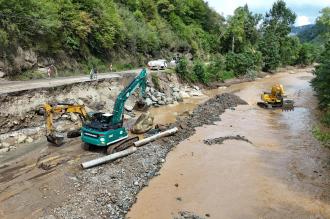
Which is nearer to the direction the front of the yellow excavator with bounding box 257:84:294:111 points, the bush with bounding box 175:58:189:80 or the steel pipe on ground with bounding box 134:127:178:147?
the steel pipe on ground

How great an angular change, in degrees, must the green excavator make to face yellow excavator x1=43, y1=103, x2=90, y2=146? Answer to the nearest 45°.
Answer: approximately 90° to its left

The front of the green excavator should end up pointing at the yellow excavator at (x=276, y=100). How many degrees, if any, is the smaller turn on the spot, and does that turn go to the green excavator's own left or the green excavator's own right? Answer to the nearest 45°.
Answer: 0° — it already faces it

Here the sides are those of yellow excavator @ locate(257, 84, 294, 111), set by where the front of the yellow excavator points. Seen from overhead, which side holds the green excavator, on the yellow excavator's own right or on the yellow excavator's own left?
on the yellow excavator's own right

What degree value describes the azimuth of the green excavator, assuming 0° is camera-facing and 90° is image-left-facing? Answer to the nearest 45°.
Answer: approximately 225°
